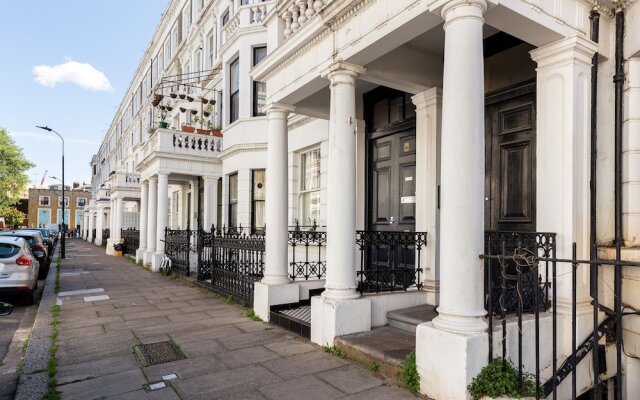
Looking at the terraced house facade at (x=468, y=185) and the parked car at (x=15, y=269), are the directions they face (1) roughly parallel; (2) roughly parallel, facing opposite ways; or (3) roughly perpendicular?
roughly perpendicular

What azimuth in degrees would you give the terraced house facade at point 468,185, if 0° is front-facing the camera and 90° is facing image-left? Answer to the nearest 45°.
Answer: approximately 45°

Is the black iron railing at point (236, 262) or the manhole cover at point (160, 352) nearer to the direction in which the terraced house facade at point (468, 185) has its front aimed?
the manhole cover

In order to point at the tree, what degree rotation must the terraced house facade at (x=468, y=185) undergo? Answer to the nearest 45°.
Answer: approximately 90° to its right

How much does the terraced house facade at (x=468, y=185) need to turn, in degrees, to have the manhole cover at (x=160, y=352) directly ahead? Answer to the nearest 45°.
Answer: approximately 45° to its right

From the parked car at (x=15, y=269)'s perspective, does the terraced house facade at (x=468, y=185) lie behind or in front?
behind
